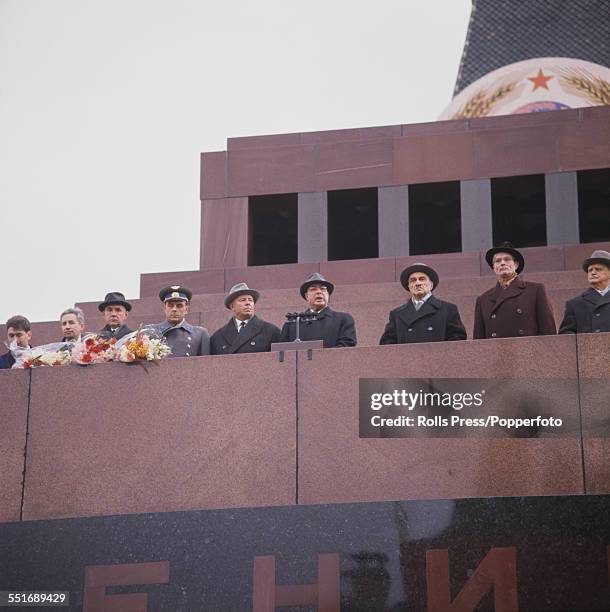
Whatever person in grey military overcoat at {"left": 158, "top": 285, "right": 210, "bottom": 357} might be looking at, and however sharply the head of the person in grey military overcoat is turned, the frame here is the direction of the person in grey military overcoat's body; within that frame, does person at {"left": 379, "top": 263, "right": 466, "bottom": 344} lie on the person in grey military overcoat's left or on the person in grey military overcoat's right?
on the person in grey military overcoat's left

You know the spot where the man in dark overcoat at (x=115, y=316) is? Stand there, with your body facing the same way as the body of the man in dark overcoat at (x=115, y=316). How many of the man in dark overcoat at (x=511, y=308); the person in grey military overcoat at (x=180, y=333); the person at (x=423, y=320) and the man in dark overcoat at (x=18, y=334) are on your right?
1

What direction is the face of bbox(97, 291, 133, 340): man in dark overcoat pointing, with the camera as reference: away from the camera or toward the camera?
toward the camera

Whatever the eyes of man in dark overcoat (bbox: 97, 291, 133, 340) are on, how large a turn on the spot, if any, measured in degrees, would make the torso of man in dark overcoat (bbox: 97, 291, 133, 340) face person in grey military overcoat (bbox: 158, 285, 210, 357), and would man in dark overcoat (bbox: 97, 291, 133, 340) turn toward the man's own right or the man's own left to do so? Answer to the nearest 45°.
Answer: approximately 45° to the man's own left

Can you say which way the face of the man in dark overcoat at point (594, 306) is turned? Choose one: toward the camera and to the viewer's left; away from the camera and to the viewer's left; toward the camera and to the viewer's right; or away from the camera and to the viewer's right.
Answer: toward the camera and to the viewer's left

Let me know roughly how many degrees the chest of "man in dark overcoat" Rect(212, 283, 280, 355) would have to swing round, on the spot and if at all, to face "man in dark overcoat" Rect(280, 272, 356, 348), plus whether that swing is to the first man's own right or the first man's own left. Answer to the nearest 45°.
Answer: approximately 90° to the first man's own left

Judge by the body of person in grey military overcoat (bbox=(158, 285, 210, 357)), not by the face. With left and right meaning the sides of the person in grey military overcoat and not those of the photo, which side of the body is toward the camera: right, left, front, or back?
front

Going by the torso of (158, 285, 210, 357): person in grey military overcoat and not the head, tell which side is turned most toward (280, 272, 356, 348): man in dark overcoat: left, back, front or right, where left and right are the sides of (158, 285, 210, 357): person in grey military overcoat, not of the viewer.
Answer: left

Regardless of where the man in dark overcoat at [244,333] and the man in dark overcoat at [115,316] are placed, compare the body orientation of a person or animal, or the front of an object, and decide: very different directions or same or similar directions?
same or similar directions

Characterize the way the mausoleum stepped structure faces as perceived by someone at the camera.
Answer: facing the viewer

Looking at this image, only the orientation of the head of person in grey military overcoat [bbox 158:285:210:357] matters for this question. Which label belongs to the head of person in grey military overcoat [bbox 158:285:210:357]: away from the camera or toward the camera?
toward the camera
